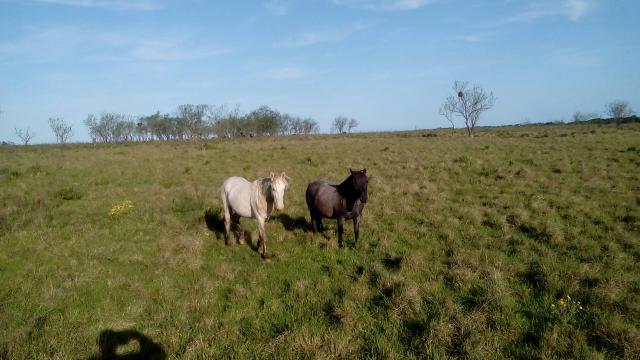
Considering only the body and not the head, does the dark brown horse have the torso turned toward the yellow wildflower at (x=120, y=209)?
no

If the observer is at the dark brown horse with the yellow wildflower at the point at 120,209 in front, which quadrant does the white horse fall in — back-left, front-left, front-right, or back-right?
front-left

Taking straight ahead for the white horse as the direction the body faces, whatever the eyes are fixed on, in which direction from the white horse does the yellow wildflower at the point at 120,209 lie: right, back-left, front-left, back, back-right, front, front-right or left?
back

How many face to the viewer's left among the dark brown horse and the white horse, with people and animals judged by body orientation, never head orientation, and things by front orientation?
0

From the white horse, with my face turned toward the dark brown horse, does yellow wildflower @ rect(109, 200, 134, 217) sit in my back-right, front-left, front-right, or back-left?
back-left

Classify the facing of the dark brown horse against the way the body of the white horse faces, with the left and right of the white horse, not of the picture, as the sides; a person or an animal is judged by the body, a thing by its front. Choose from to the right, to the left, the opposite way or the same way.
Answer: the same way

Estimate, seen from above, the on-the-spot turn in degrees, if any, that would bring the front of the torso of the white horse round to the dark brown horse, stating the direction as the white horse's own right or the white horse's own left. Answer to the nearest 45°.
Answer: approximately 45° to the white horse's own left

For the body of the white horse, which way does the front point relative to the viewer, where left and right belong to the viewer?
facing the viewer and to the right of the viewer

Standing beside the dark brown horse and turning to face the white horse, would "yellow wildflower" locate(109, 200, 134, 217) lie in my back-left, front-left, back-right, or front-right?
front-right

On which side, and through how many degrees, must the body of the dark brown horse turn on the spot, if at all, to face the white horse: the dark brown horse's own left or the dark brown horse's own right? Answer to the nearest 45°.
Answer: approximately 135° to the dark brown horse's own right

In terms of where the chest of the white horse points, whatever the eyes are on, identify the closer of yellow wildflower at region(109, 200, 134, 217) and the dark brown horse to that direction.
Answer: the dark brown horse
